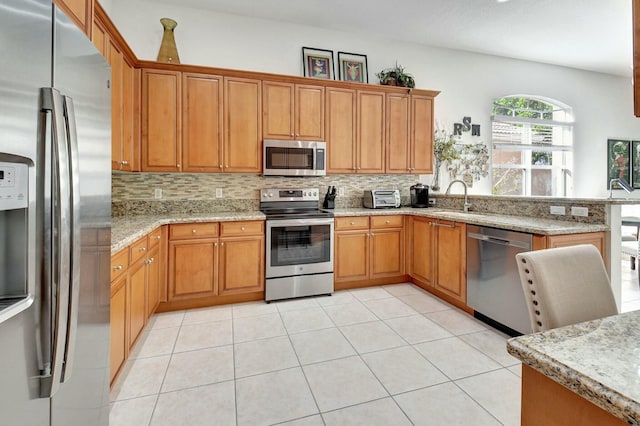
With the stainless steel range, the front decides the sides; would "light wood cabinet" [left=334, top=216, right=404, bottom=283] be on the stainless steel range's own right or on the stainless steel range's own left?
on the stainless steel range's own left

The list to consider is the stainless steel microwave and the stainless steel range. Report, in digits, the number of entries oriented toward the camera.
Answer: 2

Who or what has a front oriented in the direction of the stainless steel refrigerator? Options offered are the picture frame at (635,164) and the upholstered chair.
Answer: the picture frame

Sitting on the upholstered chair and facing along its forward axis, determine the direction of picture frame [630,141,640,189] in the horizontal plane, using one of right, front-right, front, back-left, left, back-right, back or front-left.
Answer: back-left

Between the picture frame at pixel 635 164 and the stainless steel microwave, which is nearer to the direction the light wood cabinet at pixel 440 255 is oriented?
the stainless steel microwave

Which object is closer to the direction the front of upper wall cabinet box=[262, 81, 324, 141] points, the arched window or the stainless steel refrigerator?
the stainless steel refrigerator

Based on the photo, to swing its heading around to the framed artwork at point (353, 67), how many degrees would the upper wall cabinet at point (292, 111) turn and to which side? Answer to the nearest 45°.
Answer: approximately 135° to its left

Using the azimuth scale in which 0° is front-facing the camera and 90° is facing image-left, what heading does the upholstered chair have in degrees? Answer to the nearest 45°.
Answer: approximately 315°

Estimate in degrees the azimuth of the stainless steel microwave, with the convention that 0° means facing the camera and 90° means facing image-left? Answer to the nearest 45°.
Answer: approximately 0°
